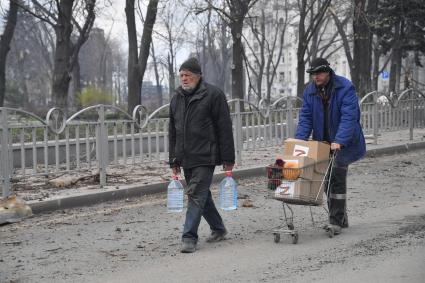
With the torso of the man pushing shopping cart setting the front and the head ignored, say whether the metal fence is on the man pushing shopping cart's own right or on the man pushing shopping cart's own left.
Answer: on the man pushing shopping cart's own right

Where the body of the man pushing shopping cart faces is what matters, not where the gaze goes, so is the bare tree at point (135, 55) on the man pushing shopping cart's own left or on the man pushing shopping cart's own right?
on the man pushing shopping cart's own right

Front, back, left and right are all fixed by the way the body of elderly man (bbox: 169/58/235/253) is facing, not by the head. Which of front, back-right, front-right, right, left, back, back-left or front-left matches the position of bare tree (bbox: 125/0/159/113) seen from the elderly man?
back-right

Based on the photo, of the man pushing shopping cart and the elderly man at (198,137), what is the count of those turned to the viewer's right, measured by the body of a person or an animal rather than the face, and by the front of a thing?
0

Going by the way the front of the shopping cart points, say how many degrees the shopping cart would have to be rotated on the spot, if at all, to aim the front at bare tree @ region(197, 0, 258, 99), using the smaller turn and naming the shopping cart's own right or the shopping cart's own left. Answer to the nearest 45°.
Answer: approximately 135° to the shopping cart's own right

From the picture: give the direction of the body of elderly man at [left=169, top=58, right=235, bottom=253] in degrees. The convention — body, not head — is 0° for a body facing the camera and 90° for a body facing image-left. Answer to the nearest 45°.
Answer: approximately 45°

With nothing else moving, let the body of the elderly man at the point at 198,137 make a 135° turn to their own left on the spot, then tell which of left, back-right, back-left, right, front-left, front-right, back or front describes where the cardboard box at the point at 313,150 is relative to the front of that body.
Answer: front

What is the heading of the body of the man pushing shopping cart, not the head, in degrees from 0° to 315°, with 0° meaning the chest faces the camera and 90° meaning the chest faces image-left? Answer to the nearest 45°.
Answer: approximately 45°

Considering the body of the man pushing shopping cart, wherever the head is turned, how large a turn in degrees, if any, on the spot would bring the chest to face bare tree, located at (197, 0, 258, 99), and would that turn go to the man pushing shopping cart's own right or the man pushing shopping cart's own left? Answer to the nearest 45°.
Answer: approximately 135° to the man pushing shopping cart's own right

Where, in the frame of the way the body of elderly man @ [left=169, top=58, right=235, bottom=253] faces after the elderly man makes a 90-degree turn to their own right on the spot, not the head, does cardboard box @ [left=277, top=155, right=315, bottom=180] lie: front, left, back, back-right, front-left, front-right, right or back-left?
back-right

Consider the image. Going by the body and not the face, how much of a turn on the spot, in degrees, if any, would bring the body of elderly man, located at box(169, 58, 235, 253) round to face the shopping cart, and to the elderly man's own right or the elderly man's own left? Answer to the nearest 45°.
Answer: approximately 135° to the elderly man's own left

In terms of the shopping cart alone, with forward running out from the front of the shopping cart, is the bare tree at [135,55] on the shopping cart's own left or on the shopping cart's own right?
on the shopping cart's own right

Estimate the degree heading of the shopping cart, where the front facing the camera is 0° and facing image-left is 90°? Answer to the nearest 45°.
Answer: approximately 45°
